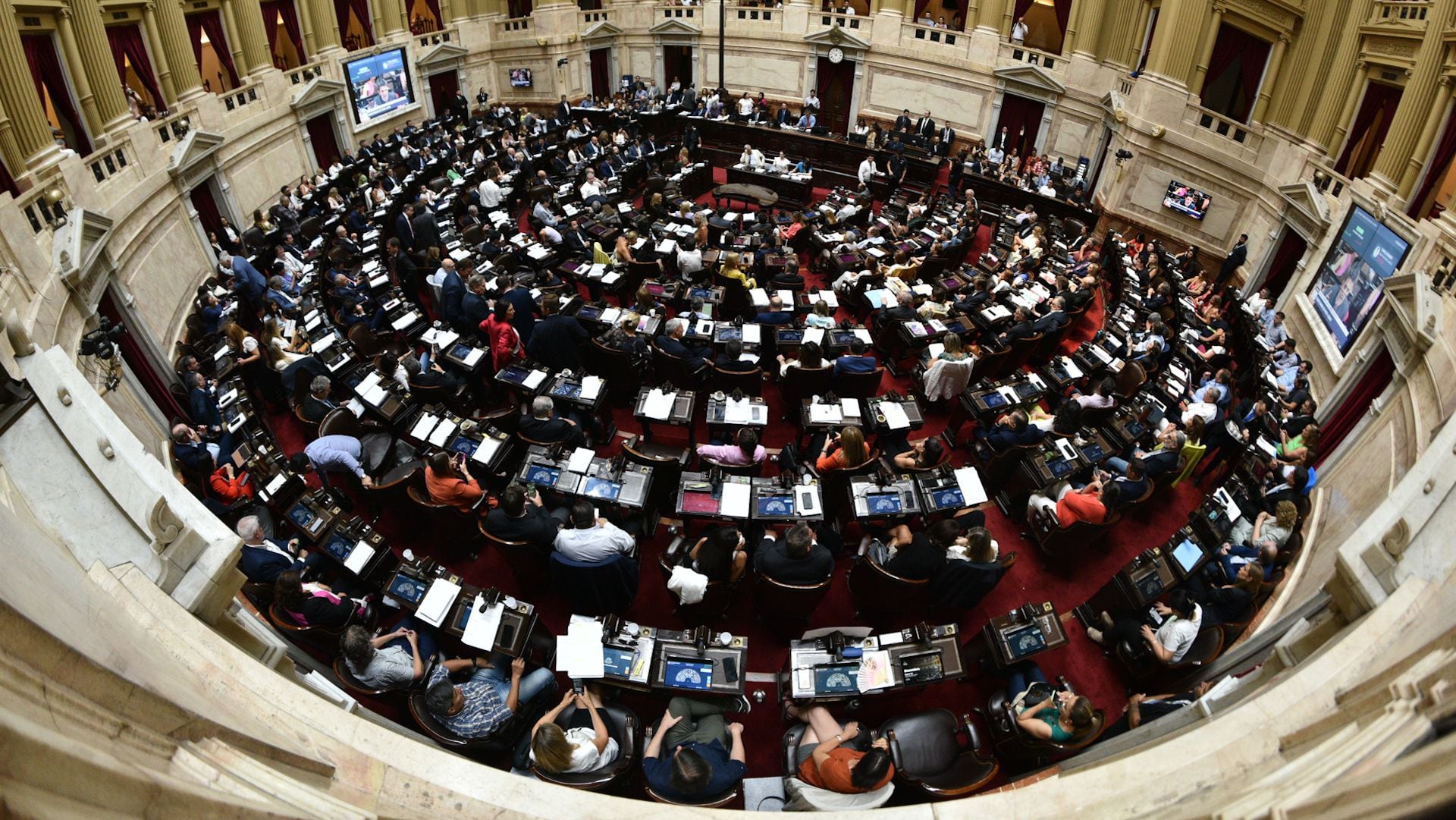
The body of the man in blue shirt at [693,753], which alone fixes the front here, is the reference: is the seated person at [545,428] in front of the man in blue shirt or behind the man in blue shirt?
in front

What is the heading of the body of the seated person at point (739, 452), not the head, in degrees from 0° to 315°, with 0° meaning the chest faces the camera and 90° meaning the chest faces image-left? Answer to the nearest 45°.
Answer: approximately 180°

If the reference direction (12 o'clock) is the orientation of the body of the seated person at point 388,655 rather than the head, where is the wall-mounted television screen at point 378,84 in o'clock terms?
The wall-mounted television screen is roughly at 11 o'clock from the seated person.

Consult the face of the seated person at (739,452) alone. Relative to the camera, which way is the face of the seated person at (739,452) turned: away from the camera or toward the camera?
away from the camera

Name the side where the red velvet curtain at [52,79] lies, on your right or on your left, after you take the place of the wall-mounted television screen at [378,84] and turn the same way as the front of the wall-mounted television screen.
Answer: on your right

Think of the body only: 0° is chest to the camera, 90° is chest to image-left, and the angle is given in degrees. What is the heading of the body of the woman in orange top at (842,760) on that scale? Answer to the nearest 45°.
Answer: approximately 135°

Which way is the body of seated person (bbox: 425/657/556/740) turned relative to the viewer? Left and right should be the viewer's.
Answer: facing away from the viewer and to the right of the viewer

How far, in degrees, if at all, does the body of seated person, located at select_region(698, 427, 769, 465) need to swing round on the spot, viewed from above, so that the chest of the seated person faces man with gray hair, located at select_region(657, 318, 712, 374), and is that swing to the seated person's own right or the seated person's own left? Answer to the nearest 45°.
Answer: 0° — they already face them

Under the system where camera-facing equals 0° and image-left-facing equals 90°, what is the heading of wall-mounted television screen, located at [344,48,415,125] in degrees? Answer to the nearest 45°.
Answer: approximately 315°

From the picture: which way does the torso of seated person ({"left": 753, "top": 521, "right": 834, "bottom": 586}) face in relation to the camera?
away from the camera

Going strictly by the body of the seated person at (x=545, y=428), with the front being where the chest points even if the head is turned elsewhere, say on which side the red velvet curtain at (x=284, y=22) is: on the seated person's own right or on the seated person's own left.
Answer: on the seated person's own left

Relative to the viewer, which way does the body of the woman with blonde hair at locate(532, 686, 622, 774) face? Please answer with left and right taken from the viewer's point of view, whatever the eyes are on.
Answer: facing away from the viewer

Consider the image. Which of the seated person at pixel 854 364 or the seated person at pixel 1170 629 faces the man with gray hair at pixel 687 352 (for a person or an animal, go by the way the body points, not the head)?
the seated person at pixel 1170 629

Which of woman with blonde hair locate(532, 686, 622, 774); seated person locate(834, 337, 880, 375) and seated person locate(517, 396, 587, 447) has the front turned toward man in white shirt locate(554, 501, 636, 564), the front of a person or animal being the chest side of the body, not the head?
the woman with blonde hair

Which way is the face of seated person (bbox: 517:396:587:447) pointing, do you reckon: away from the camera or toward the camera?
away from the camera

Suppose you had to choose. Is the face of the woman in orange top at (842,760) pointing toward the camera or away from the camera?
away from the camera

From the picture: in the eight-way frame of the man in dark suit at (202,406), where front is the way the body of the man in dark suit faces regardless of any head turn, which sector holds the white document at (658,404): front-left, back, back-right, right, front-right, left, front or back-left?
front-right

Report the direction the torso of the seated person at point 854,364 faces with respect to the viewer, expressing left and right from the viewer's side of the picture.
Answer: facing away from the viewer

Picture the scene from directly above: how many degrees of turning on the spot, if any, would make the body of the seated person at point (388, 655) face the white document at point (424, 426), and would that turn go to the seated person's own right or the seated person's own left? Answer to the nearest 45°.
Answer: approximately 45° to the seated person's own left

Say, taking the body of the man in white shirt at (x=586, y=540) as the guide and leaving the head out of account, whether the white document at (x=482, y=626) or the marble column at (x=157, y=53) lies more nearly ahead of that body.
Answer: the marble column

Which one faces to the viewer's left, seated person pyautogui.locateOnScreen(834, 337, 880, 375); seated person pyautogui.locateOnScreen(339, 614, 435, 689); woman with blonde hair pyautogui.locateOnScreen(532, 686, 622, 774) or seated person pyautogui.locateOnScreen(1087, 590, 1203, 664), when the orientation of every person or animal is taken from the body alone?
seated person pyautogui.locateOnScreen(1087, 590, 1203, 664)
